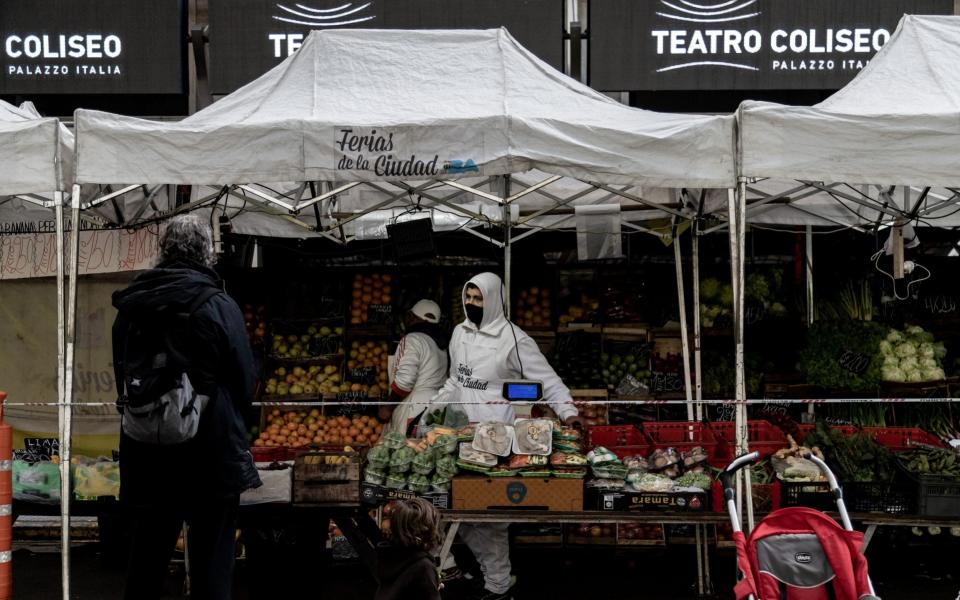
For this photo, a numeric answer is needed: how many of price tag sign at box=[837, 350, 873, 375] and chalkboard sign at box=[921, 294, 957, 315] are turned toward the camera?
2

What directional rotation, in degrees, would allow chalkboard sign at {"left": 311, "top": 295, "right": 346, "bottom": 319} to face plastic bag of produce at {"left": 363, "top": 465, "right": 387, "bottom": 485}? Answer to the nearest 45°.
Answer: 0° — it already faces it

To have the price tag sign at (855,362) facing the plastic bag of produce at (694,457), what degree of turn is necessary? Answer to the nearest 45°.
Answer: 0° — it already faces it

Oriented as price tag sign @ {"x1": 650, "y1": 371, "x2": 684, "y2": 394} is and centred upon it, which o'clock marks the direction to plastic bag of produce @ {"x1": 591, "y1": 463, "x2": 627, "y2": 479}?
The plastic bag of produce is roughly at 12 o'clock from the price tag sign.

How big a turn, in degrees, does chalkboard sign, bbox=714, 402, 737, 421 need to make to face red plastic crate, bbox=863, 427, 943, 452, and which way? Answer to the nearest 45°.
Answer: approximately 45° to its left

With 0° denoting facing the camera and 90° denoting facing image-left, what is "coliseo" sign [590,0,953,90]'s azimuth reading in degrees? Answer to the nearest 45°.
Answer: approximately 0°
